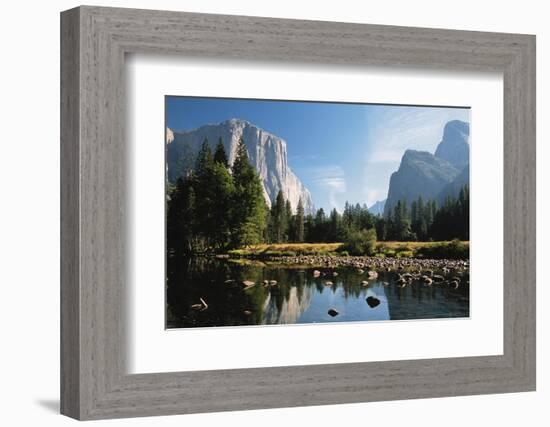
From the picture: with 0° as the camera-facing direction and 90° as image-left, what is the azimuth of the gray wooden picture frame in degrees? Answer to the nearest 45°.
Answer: approximately 315°
